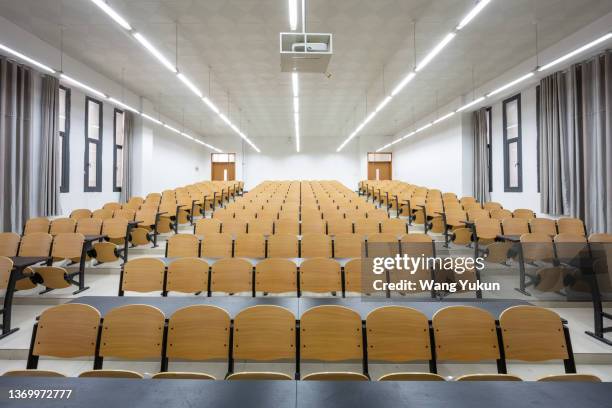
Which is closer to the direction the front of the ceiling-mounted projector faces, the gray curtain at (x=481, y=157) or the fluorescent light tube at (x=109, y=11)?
the fluorescent light tube

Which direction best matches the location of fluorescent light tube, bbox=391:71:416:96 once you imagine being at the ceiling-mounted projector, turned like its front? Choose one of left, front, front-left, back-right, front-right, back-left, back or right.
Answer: back-left

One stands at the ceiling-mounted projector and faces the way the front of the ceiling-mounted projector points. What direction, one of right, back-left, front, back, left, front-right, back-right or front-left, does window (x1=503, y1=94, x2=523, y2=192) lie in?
back-left

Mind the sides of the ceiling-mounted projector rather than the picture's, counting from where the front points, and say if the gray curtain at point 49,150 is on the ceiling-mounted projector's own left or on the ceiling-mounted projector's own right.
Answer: on the ceiling-mounted projector's own right

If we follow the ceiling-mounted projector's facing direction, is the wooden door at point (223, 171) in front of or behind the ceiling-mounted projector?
behind

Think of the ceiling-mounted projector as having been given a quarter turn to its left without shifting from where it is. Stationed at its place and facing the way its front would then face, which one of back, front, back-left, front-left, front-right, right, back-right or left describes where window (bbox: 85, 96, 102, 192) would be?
back-left

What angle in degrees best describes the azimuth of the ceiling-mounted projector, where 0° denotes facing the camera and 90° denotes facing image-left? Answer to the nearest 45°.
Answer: approximately 0°

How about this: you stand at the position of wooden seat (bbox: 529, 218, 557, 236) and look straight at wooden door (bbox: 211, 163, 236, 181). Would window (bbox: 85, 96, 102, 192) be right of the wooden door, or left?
left
